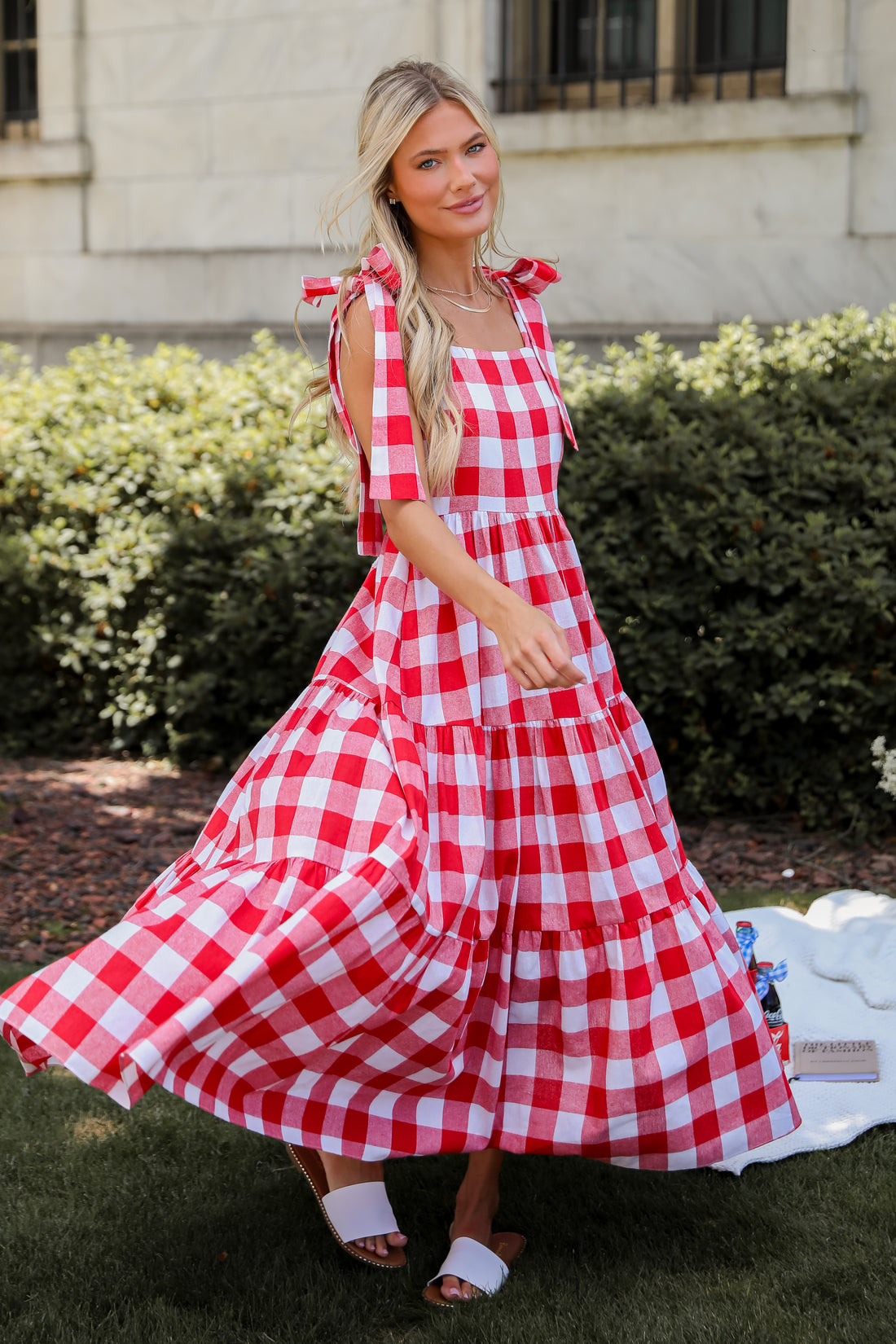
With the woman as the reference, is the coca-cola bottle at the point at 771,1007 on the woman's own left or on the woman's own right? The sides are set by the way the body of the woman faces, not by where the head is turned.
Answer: on the woman's own left

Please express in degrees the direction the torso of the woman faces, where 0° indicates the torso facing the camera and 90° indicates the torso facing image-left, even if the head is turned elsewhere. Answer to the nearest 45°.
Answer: approximately 315°

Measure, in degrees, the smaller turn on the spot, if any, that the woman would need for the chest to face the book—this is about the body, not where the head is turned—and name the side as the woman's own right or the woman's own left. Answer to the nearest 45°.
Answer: approximately 90° to the woman's own left

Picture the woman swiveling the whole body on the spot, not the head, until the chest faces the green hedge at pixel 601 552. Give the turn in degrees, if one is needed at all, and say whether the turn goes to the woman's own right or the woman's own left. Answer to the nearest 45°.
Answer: approximately 135° to the woman's own left

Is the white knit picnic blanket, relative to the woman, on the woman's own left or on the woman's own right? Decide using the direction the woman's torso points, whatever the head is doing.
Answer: on the woman's own left

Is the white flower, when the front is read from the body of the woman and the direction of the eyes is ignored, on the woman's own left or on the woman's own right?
on the woman's own left
